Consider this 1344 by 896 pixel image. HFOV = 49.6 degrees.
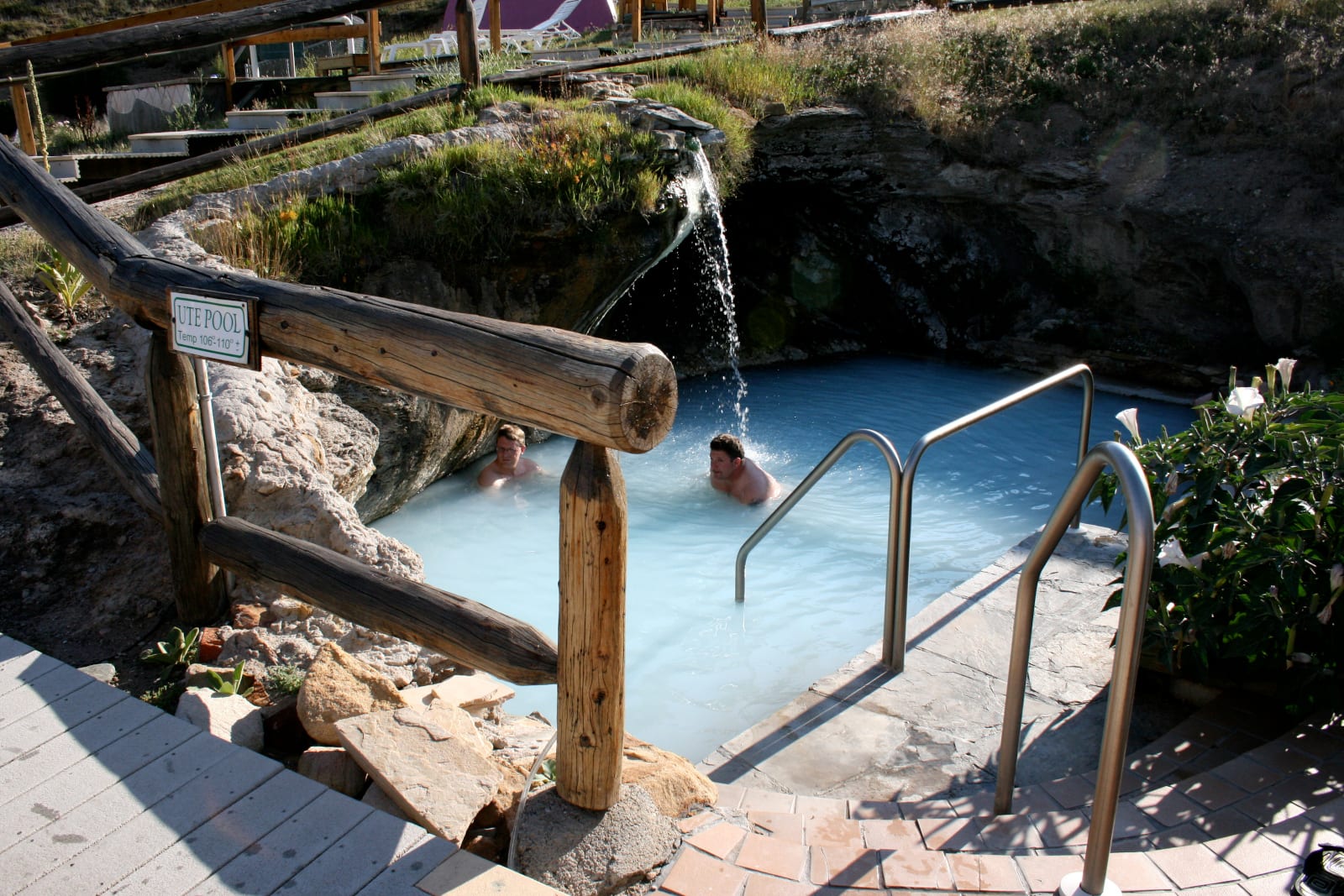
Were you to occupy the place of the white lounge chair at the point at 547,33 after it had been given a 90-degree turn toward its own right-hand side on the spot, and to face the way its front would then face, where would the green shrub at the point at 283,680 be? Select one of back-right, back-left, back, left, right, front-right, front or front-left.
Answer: back

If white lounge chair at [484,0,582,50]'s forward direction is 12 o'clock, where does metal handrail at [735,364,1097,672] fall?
The metal handrail is roughly at 9 o'clock from the white lounge chair.

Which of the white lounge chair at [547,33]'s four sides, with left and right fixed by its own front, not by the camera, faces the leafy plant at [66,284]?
left

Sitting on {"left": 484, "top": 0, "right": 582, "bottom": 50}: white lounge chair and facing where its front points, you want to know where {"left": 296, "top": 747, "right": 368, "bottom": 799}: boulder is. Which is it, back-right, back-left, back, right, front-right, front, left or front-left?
left

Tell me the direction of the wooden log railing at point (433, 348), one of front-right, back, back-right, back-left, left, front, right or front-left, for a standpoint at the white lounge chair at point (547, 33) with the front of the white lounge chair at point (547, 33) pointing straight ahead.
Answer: left

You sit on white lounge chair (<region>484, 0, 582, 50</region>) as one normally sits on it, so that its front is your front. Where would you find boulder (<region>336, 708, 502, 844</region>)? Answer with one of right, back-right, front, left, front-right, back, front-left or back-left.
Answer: left

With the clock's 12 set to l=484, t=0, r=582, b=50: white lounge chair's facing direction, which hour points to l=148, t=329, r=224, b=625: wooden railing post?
The wooden railing post is roughly at 9 o'clock from the white lounge chair.

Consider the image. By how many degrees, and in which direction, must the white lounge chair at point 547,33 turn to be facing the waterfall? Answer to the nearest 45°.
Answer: approximately 90° to its left

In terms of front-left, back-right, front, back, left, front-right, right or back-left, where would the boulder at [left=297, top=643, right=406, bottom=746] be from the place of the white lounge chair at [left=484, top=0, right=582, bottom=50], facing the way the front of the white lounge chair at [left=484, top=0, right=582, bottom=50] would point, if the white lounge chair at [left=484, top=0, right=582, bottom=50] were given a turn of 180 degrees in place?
right

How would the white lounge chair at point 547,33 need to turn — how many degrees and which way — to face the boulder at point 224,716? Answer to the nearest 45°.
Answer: approximately 90° to its left

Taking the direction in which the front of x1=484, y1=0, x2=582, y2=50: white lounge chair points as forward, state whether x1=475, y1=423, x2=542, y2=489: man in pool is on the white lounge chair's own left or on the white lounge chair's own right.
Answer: on the white lounge chair's own left

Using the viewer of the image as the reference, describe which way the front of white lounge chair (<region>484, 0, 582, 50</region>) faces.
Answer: facing to the left of the viewer

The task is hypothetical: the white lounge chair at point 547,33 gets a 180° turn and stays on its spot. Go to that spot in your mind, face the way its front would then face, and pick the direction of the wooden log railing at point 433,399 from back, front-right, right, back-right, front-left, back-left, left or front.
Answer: right

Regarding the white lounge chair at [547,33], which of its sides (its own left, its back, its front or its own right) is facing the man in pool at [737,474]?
left
